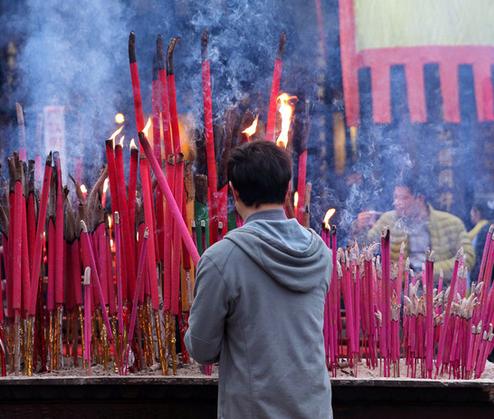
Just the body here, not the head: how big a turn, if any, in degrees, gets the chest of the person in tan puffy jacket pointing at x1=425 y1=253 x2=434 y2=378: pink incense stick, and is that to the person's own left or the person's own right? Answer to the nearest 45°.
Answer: approximately 45° to the person's own left

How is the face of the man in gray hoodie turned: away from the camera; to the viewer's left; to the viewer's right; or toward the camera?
away from the camera

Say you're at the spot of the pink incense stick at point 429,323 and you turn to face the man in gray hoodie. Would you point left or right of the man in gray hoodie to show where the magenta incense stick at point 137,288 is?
right

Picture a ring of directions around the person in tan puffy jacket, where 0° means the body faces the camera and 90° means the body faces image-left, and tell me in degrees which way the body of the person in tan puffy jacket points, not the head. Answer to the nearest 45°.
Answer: approximately 45°
